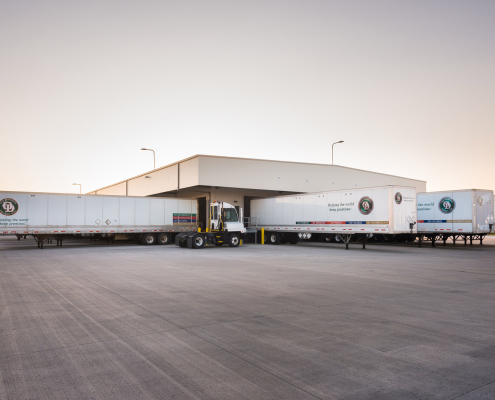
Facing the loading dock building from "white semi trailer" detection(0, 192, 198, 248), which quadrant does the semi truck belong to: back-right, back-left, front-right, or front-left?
front-right

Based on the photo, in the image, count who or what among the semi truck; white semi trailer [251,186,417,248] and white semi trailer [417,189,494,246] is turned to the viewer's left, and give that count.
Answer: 0

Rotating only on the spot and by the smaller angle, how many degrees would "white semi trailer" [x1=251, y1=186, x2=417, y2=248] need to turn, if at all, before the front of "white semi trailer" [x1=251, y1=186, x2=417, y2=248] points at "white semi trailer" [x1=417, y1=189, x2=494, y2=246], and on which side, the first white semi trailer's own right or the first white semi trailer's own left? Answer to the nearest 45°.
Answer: approximately 45° to the first white semi trailer's own left

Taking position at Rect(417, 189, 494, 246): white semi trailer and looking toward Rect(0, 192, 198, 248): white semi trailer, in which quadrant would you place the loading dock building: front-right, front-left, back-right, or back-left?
front-right

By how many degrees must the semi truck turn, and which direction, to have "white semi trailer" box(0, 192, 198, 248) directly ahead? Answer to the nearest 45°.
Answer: approximately 135° to its left

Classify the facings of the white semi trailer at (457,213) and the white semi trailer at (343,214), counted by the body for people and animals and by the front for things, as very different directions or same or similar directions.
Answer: same or similar directions

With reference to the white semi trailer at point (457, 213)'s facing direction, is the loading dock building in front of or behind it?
behind

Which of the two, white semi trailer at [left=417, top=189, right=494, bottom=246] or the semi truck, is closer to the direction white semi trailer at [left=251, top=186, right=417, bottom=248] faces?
the white semi trailer

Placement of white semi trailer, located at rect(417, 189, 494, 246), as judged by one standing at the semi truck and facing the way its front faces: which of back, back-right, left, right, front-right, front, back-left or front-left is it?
front-right

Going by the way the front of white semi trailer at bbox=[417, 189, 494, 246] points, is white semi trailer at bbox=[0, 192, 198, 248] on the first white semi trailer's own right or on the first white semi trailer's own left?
on the first white semi trailer's own right

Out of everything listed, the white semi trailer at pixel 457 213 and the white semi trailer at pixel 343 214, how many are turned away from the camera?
0

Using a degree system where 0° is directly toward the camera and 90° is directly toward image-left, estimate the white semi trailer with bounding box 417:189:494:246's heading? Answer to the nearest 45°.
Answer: approximately 315°
